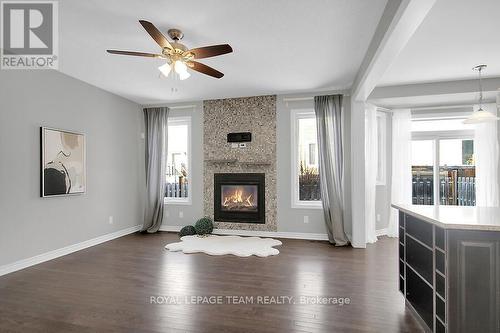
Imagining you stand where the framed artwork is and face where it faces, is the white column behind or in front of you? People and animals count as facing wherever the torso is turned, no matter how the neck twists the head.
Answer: in front

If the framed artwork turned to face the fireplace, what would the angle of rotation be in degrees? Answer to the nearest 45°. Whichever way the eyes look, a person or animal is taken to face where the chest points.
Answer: approximately 45° to its left

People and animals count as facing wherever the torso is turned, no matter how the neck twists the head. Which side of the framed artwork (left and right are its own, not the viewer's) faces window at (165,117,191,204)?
left

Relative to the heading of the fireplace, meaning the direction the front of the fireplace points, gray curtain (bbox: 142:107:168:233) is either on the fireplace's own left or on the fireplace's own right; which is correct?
on the fireplace's own right

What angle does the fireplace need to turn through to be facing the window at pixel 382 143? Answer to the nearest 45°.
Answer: approximately 90° to its left

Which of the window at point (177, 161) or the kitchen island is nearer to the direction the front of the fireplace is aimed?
the kitchen island

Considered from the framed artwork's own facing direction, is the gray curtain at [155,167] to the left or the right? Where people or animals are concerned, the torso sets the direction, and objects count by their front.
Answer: on its left

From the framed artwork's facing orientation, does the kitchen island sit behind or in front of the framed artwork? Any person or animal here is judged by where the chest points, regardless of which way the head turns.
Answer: in front

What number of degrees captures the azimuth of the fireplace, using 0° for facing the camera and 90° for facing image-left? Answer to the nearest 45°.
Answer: approximately 0°

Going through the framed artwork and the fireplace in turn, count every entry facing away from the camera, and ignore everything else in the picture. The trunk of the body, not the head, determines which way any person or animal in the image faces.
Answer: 0
